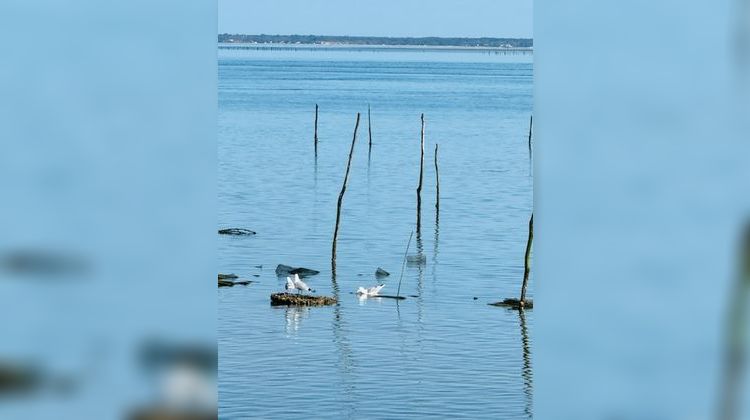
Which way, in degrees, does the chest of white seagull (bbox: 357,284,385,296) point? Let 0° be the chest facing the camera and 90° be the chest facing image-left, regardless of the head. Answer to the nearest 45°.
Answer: approximately 90°

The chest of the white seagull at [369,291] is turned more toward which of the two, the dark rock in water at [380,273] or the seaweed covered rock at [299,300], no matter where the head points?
the seaweed covered rock

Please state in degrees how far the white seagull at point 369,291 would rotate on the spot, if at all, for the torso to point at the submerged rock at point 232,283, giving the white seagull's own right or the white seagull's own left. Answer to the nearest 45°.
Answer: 0° — it already faces it
